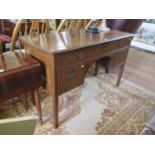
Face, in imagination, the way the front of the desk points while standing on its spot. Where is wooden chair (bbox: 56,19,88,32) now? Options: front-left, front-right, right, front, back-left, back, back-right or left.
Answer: back-left

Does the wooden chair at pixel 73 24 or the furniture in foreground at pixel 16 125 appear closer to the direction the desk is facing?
the furniture in foreground

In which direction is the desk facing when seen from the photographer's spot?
facing the viewer and to the right of the viewer

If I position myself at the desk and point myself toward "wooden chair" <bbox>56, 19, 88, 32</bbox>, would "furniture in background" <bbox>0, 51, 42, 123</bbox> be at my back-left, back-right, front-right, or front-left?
back-left

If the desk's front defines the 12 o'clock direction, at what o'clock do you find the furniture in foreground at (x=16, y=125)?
The furniture in foreground is roughly at 2 o'clock from the desk.
